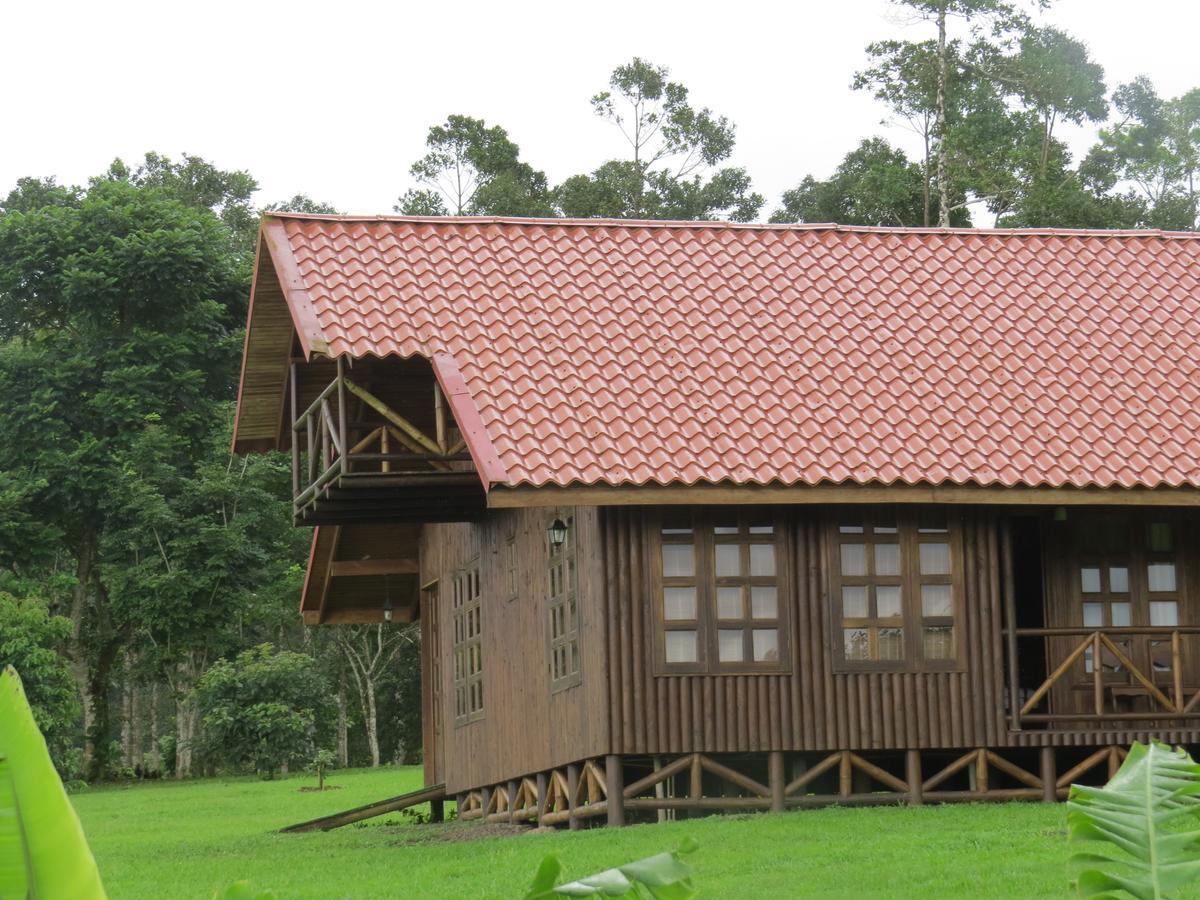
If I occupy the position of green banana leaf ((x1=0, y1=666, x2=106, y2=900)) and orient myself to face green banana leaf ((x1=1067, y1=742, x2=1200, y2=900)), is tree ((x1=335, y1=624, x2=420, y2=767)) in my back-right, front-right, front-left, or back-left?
front-left

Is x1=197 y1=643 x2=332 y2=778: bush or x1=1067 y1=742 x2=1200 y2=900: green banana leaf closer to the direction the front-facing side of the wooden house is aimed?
the green banana leaf

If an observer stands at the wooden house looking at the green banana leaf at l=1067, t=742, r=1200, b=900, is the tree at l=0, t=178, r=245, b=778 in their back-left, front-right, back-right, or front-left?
back-right

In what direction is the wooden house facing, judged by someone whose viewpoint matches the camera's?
facing the viewer

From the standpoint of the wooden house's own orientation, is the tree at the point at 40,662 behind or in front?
behind

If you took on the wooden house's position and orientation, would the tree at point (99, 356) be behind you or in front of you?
behind

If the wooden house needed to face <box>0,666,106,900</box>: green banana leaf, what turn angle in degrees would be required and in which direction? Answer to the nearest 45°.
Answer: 0° — it already faces it

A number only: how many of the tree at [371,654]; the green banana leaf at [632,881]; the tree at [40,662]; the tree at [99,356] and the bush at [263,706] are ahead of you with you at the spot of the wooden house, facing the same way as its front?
1

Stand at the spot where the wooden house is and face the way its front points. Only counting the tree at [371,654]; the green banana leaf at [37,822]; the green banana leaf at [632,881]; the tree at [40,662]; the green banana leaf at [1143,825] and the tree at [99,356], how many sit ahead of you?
3

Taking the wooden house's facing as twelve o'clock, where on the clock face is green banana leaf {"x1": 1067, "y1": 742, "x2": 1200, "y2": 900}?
The green banana leaf is roughly at 12 o'clock from the wooden house.

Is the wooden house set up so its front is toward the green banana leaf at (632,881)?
yes

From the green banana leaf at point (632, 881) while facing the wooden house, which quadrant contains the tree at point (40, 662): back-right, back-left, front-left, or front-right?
front-left
